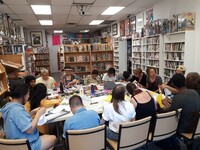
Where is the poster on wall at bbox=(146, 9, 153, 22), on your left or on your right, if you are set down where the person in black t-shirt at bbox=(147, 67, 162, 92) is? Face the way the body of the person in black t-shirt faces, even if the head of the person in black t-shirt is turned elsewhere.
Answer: on your right

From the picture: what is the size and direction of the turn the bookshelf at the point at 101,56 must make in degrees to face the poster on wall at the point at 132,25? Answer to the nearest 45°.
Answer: approximately 90° to its left

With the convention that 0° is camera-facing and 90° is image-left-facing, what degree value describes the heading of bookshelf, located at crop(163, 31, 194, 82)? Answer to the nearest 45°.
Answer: approximately 45°

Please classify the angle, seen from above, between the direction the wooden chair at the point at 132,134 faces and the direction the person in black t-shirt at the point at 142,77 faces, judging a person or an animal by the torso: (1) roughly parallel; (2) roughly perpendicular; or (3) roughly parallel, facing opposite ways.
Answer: roughly perpendicular

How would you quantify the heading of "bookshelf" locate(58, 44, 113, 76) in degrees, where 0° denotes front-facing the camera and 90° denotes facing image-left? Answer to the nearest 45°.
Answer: approximately 0°

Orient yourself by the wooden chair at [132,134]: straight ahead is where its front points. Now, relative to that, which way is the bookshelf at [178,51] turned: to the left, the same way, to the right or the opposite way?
to the left

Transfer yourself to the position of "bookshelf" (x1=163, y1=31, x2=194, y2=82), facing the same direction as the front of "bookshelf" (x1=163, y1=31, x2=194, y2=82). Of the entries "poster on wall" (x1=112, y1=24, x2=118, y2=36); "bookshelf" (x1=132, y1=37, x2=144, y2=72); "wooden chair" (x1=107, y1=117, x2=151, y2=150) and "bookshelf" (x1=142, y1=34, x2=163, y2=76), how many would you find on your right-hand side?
3

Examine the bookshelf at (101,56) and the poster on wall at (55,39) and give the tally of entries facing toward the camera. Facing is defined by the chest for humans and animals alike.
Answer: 2

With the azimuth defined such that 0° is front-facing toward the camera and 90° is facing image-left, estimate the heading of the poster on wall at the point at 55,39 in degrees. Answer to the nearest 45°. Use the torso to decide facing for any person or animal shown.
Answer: approximately 0°

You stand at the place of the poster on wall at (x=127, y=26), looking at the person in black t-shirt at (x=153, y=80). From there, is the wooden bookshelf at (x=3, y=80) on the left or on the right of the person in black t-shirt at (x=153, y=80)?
right
